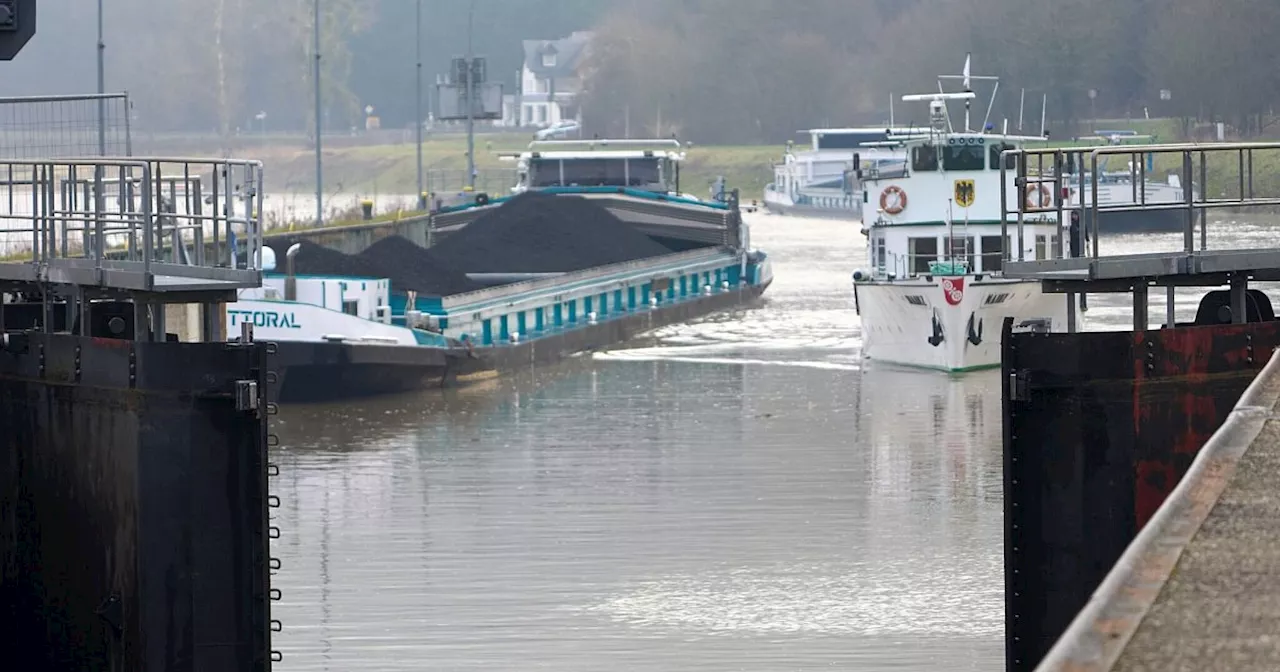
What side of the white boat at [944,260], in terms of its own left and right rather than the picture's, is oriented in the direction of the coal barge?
right

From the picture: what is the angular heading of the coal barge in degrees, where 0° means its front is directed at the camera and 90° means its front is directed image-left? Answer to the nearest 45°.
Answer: approximately 45°

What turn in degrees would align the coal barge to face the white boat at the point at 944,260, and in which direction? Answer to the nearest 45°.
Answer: approximately 90° to its left

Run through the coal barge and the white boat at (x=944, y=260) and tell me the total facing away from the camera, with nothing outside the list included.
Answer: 0
